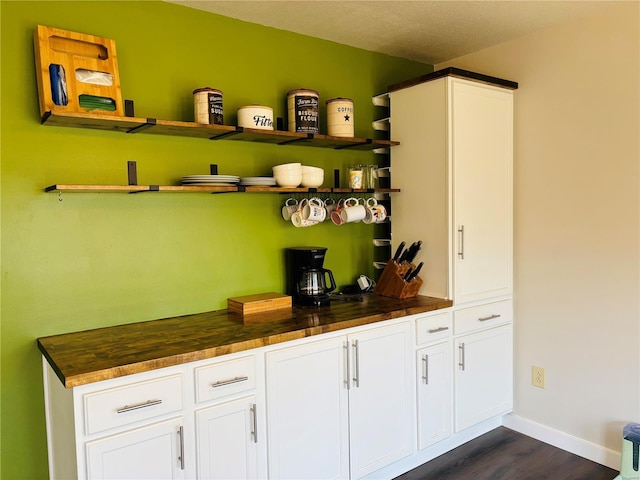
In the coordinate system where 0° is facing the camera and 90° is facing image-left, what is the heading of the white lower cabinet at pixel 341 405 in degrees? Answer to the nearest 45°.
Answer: approximately 315°

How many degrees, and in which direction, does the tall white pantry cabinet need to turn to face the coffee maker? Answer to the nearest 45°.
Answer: approximately 90° to its right

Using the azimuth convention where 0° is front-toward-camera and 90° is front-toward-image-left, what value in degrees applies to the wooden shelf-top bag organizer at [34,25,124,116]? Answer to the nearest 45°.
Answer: approximately 315°

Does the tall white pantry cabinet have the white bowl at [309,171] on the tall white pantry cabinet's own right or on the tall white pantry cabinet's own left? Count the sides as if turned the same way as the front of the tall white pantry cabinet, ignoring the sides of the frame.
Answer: on the tall white pantry cabinet's own right

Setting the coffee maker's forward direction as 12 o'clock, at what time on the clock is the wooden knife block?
The wooden knife block is roughly at 10 o'clock from the coffee maker.

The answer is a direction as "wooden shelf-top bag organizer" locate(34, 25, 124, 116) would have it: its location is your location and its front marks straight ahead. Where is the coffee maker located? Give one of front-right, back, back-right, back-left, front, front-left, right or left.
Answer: front-left

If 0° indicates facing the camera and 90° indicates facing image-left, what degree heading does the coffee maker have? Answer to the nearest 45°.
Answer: approximately 315°

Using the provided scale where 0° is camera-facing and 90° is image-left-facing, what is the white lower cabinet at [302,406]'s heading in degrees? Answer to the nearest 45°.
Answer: approximately 315°

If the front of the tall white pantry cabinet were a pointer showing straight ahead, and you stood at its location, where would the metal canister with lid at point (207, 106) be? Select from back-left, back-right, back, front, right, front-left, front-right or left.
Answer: right
